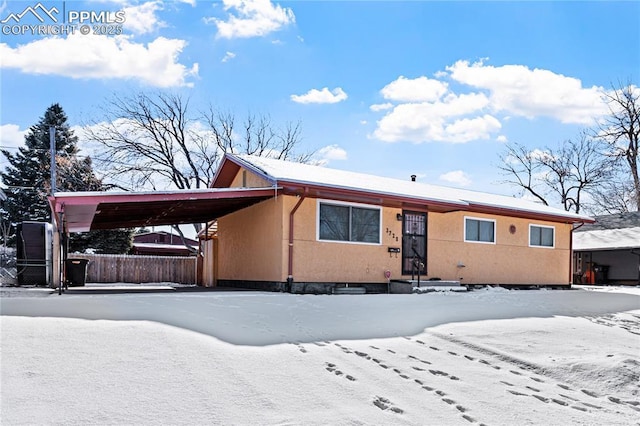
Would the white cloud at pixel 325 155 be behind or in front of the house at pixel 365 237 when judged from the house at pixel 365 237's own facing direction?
behind

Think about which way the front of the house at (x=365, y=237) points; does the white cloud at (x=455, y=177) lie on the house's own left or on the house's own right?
on the house's own left

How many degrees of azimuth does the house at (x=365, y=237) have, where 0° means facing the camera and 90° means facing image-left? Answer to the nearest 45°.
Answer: approximately 315°

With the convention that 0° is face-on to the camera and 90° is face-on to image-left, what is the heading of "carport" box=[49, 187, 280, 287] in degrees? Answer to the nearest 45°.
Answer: approximately 0°

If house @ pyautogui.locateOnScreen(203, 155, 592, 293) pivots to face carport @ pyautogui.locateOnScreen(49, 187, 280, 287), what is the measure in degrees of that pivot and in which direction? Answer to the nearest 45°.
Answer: approximately 90° to its right
